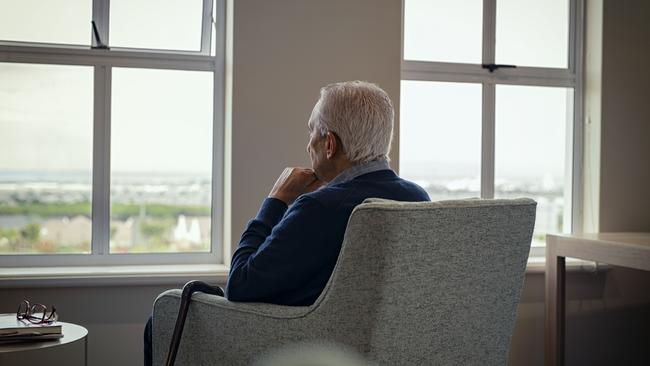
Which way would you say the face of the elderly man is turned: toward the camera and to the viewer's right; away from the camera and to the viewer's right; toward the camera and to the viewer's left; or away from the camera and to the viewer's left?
away from the camera and to the viewer's left

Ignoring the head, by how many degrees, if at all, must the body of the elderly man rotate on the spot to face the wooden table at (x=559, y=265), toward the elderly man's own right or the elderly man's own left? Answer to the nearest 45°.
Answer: approximately 90° to the elderly man's own right

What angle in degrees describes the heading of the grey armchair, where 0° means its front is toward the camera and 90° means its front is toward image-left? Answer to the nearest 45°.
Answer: approximately 135°

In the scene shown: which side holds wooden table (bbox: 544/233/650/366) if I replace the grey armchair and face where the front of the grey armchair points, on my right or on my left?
on my right

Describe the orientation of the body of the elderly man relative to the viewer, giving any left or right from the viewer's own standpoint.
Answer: facing away from the viewer and to the left of the viewer
